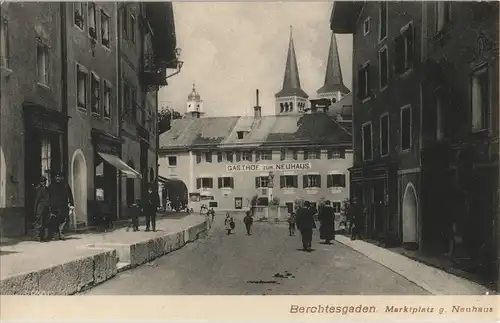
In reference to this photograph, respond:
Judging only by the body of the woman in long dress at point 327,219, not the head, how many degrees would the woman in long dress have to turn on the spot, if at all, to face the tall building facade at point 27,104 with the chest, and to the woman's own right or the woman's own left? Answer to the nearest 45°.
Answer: approximately 135° to the woman's own left

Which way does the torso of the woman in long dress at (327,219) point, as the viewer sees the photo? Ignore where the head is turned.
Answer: away from the camera

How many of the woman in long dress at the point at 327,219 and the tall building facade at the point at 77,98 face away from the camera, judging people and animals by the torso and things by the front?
1

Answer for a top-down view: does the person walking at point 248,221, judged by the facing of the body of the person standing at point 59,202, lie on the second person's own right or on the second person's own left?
on the second person's own left

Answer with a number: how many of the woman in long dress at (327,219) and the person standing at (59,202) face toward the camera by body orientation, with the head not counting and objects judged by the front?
1

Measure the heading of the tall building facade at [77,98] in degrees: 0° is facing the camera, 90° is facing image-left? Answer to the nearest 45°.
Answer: approximately 315°

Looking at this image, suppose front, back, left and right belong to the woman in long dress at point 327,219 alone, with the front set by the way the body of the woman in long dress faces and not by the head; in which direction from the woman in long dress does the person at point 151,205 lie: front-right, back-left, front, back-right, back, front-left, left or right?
left
